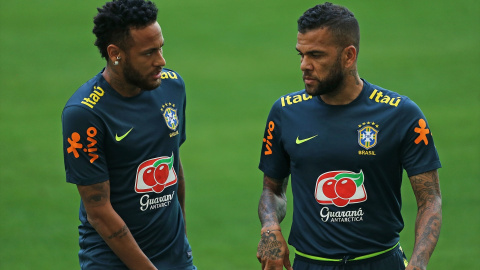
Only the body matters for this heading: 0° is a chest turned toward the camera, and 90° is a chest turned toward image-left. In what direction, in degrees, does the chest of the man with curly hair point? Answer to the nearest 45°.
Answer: approximately 315°

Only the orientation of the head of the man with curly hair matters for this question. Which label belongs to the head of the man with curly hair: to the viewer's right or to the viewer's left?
to the viewer's right
